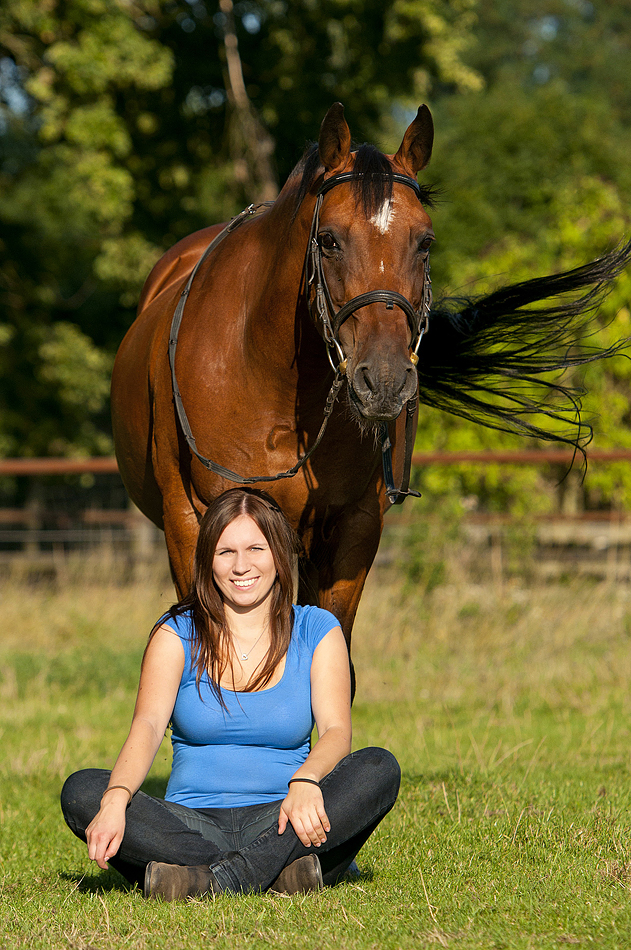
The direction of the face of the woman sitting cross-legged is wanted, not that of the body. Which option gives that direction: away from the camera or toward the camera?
toward the camera

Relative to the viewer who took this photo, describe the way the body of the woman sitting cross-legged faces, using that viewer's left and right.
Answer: facing the viewer

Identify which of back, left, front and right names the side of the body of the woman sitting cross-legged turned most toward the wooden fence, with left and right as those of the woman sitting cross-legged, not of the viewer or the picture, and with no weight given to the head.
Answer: back
